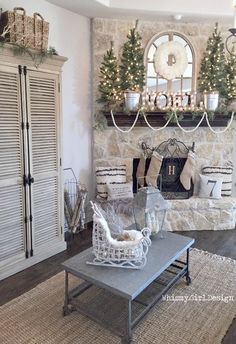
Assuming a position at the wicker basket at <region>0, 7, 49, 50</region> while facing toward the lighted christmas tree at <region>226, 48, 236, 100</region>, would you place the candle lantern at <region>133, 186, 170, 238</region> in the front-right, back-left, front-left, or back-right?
front-right

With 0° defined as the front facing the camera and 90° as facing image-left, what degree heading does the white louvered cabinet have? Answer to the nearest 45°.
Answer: approximately 315°

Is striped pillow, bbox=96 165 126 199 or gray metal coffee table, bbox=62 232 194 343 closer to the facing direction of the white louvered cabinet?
the gray metal coffee table

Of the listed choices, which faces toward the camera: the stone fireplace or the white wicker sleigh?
the stone fireplace

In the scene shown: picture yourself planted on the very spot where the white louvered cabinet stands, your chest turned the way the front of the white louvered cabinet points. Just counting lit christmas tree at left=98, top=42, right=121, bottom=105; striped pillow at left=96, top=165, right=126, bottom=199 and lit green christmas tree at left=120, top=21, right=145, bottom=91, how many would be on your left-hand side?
3

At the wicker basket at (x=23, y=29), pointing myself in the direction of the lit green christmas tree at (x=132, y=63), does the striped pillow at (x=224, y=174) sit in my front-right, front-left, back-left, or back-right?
front-right

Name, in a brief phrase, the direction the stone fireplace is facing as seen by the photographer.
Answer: facing the viewer
